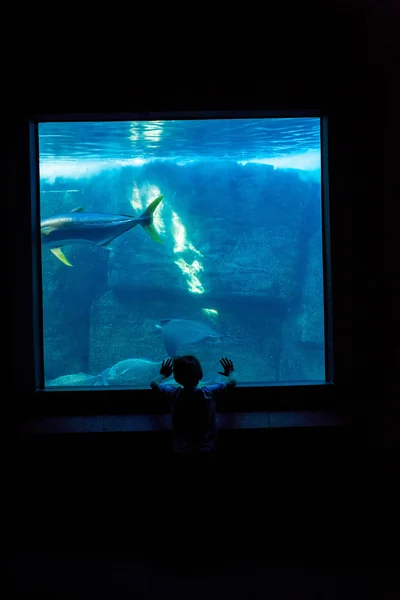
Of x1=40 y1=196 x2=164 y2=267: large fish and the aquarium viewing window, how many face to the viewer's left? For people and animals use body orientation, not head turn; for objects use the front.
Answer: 1

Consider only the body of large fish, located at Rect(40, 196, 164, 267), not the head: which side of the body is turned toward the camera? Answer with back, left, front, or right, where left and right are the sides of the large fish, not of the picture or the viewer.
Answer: left

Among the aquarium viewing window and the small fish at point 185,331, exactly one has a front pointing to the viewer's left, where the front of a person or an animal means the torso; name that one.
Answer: the small fish

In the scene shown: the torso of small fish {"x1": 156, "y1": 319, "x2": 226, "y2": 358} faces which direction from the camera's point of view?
to the viewer's left

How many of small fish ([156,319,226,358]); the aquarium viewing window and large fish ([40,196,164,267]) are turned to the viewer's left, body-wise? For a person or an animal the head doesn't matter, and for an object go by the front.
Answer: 2

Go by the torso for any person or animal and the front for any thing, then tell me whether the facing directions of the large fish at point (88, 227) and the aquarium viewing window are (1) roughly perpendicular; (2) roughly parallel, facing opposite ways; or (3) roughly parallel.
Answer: roughly perpendicular

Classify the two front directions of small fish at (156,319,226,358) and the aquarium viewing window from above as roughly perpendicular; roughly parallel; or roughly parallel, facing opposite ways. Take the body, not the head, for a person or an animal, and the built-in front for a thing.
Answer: roughly perpendicular
